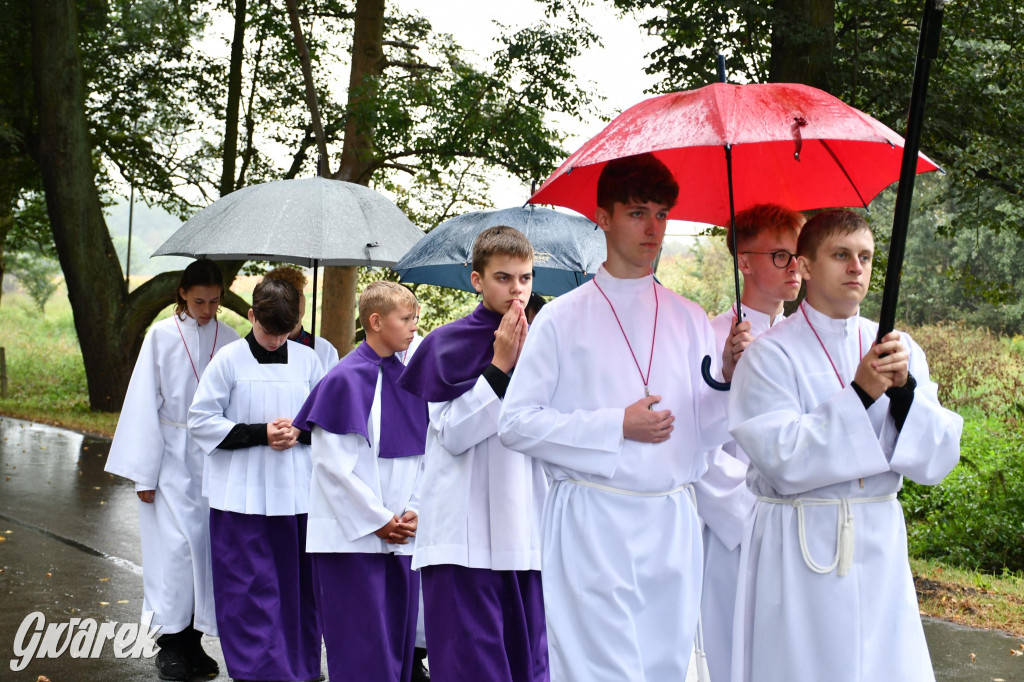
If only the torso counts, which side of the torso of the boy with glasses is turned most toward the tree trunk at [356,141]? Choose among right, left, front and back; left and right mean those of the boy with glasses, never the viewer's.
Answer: back

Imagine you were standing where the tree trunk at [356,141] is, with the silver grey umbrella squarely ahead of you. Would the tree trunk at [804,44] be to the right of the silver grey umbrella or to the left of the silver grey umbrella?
left

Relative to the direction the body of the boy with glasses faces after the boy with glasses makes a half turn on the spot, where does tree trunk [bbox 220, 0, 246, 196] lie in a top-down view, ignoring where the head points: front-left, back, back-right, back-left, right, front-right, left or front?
front

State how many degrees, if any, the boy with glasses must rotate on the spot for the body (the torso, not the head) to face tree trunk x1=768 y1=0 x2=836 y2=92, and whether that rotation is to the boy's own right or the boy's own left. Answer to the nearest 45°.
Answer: approximately 135° to the boy's own left

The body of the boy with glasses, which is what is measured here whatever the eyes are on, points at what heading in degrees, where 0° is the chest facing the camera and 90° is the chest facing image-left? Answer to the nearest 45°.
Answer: approximately 315°
